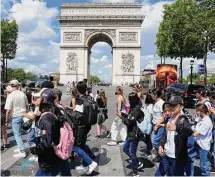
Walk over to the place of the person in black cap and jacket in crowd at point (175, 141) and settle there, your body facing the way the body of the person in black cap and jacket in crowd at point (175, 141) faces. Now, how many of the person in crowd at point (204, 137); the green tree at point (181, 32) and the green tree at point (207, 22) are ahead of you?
0

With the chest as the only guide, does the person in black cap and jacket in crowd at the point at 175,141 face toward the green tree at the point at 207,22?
no

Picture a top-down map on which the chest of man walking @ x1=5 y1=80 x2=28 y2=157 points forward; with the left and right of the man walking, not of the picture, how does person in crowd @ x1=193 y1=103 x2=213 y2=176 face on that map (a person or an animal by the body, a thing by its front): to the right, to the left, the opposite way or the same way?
the same way

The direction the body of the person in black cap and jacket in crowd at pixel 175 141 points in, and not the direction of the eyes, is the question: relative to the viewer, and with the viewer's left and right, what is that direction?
facing the viewer and to the left of the viewer

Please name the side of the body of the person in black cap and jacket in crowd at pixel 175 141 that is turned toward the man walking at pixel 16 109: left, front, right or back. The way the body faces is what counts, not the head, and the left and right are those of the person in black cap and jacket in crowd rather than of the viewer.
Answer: right

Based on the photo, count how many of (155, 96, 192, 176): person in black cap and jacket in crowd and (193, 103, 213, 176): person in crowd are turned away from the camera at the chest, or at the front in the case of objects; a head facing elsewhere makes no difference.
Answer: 0

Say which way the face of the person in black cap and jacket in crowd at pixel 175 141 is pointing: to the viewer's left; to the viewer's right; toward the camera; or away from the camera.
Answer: toward the camera
